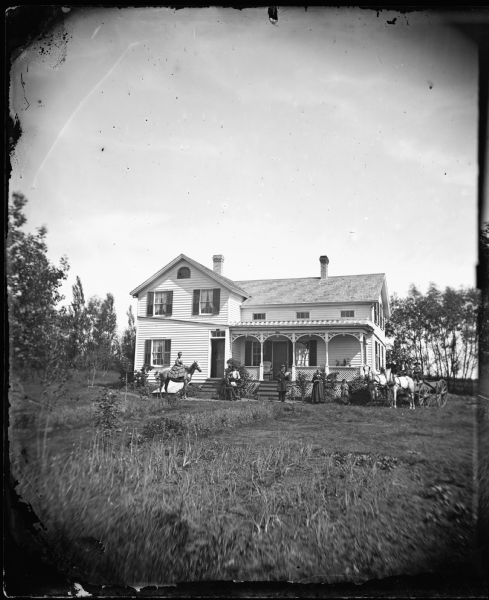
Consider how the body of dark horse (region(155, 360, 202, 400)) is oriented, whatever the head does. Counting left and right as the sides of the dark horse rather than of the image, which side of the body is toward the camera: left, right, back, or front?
right

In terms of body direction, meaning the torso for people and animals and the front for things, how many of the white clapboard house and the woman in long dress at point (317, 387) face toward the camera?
2

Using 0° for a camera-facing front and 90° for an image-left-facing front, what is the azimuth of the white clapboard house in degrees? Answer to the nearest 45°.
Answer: approximately 0°

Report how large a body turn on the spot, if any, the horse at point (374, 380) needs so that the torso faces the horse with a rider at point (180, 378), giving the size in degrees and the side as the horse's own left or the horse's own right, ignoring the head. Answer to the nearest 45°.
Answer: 0° — it already faces it

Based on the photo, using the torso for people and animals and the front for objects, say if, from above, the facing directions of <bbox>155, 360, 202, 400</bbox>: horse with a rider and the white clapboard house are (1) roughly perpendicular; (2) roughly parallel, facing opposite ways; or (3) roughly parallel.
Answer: roughly perpendicular

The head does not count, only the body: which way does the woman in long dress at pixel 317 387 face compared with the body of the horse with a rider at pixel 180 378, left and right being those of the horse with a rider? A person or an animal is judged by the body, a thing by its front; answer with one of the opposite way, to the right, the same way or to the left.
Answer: to the right
